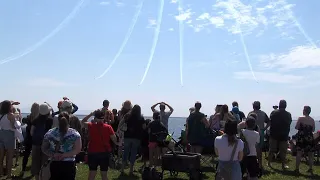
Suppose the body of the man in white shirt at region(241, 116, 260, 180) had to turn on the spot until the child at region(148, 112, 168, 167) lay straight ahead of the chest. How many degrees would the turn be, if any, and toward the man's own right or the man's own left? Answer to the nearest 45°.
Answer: approximately 45° to the man's own left

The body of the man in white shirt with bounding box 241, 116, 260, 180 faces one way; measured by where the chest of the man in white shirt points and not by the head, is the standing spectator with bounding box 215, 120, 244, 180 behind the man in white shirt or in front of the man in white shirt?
behind

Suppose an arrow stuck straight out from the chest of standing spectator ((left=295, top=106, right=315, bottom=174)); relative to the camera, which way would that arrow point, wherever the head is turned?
away from the camera

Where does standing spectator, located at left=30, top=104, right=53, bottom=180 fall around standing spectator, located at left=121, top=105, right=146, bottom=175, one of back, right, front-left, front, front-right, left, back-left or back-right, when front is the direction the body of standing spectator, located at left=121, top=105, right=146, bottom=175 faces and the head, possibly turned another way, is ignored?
back-left

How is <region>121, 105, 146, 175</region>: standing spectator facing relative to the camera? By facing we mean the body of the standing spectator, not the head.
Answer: away from the camera

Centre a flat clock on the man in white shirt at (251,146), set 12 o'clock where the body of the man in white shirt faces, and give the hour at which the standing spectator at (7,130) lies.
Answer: The standing spectator is roughly at 9 o'clock from the man in white shirt.

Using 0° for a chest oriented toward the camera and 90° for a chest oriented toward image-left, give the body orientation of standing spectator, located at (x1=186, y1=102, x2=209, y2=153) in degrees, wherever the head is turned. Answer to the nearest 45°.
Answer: approximately 180°

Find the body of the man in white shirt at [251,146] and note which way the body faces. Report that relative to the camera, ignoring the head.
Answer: away from the camera

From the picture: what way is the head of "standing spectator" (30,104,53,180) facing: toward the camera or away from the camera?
away from the camera

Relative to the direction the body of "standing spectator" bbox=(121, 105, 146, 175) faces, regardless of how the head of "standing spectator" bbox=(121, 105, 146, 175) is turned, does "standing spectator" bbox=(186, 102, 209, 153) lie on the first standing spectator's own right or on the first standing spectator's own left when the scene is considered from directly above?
on the first standing spectator's own right

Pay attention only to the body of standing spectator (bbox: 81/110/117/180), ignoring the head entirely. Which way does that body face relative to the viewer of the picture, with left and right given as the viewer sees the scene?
facing away from the viewer

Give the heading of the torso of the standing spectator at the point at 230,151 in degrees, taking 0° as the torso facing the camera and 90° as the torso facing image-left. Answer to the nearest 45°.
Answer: approximately 180°
